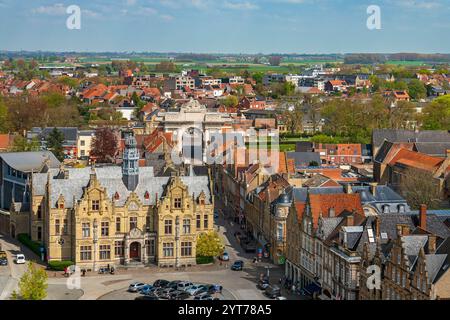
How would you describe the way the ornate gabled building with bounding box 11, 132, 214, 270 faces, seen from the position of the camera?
facing the viewer

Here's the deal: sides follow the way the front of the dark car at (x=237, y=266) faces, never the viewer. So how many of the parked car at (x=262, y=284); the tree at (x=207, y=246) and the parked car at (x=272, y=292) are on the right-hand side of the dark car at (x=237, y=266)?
1

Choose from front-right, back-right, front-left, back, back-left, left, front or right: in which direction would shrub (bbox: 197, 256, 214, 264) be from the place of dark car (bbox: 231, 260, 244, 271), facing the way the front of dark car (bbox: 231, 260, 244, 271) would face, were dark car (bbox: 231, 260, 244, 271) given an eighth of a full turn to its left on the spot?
back-right

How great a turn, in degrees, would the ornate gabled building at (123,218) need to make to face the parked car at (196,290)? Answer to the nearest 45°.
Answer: approximately 45° to its left

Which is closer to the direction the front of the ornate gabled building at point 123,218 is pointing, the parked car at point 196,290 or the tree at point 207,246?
the parked car

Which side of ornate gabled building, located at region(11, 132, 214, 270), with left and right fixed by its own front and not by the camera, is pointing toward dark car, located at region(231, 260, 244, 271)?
left

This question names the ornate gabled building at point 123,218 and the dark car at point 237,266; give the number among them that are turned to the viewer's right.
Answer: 0

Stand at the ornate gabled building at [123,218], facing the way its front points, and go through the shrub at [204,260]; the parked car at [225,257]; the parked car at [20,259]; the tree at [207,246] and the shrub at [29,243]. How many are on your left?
3

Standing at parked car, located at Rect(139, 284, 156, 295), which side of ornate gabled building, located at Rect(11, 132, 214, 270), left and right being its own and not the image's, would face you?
front

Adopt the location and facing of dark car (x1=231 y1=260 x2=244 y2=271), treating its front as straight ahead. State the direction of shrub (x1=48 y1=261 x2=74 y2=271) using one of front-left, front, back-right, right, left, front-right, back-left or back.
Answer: front-right

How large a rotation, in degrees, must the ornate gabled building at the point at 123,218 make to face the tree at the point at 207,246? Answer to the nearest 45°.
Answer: approximately 90° to its left

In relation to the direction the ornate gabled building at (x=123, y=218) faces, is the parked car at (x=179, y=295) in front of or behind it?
in front

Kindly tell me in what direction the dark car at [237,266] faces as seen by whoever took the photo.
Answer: facing the viewer and to the left of the viewer

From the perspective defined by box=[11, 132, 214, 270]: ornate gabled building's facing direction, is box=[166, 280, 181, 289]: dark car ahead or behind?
ahead
